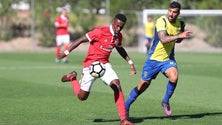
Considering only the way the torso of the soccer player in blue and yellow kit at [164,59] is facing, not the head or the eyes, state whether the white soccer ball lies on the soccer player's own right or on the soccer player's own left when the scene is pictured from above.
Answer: on the soccer player's own right
